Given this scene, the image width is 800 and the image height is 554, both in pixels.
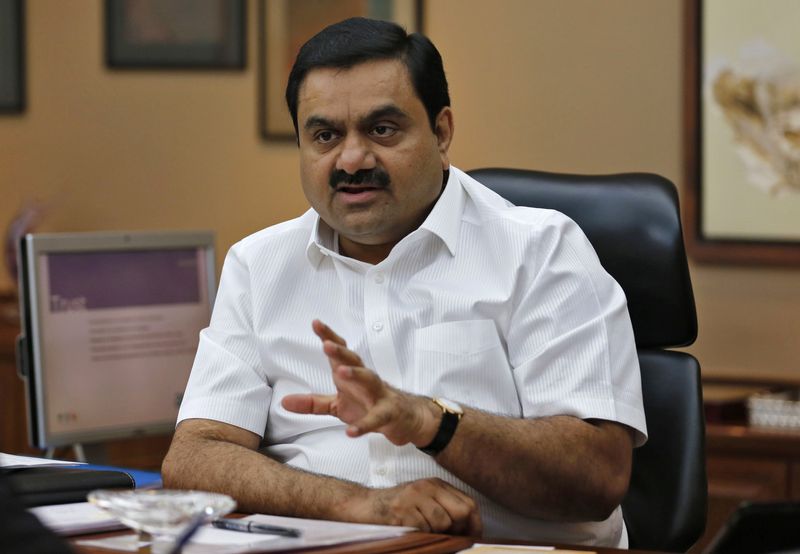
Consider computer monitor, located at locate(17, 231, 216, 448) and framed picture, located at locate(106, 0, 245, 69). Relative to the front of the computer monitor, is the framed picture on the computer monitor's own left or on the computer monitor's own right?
on the computer monitor's own left

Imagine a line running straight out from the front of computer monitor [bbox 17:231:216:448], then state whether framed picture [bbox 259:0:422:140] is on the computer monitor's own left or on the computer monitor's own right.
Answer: on the computer monitor's own left

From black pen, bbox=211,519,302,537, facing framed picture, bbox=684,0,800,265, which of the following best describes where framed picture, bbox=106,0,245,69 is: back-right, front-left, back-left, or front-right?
front-left

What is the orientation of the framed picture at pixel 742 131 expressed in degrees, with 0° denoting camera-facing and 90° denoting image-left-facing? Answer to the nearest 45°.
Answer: approximately 0°

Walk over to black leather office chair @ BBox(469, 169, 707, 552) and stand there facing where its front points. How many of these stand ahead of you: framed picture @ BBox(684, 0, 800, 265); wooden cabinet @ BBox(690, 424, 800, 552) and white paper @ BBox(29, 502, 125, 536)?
1

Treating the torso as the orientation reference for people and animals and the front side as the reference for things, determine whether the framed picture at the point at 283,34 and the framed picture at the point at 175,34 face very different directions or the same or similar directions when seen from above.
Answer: same or similar directions

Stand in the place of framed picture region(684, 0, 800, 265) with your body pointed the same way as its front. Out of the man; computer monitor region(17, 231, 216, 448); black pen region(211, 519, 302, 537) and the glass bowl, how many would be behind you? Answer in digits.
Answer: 0

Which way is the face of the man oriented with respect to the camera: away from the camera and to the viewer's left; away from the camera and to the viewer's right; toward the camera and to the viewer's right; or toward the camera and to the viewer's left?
toward the camera and to the viewer's left

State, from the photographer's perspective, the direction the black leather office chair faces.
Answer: facing the viewer and to the left of the viewer

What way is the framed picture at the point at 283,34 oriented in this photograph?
toward the camera

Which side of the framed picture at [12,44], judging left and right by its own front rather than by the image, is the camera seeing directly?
front

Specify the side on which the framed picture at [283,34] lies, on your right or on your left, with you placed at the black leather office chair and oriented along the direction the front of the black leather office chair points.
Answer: on your right

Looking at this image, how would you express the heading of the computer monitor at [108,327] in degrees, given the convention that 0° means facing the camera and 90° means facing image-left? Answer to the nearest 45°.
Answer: approximately 315°

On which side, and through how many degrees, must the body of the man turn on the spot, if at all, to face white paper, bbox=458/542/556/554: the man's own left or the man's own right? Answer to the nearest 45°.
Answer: approximately 45° to the man's own left

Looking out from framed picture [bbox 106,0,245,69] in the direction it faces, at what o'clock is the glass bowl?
The glass bowl is roughly at 12 o'clock from the framed picture.

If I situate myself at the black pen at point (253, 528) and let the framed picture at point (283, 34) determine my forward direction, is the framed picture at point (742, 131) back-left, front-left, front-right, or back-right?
front-right

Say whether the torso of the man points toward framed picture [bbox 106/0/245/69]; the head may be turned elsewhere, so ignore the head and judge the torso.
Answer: no

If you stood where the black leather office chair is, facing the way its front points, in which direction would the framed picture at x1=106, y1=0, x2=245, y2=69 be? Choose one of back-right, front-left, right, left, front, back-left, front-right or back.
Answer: right

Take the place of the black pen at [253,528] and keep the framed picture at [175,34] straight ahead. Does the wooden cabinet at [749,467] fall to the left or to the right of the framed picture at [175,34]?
right
